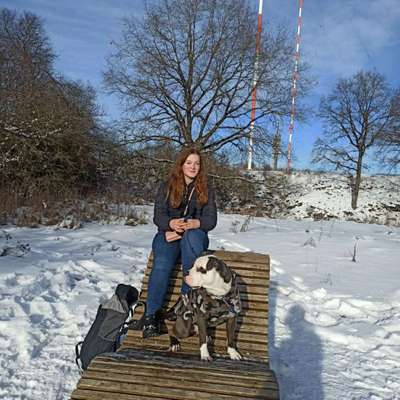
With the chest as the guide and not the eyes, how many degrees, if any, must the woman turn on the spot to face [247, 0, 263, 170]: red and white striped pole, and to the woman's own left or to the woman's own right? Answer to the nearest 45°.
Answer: approximately 180°

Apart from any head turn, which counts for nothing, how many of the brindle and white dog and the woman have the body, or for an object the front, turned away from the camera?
0

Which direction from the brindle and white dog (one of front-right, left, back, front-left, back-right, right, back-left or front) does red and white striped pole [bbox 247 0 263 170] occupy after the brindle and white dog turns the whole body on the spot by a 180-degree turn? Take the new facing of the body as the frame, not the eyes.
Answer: front-right

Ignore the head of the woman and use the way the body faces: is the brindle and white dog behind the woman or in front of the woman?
in front

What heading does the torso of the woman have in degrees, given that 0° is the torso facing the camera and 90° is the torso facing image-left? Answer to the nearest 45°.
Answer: approximately 0°

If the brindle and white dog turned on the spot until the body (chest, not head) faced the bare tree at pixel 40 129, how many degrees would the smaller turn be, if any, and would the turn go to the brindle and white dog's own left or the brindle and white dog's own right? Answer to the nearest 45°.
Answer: approximately 180°

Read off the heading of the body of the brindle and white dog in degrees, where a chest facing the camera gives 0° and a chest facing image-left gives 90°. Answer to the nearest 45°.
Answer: approximately 315°
